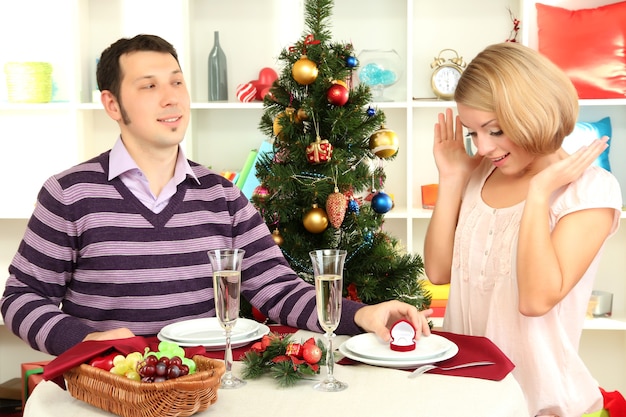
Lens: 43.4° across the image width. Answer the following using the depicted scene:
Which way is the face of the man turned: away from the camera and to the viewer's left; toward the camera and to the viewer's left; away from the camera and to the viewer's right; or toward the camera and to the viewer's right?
toward the camera and to the viewer's right

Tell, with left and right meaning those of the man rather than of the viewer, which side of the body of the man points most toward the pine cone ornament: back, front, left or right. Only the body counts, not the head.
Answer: left

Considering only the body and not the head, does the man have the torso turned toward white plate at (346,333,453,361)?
yes

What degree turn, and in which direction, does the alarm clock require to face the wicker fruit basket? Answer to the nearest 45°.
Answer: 0° — it already faces it

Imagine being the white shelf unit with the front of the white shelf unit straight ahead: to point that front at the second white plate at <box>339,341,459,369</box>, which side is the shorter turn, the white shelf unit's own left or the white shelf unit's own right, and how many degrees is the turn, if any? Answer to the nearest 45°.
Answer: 0° — it already faces it

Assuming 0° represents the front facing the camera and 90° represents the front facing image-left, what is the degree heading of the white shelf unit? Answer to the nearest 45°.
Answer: approximately 0°

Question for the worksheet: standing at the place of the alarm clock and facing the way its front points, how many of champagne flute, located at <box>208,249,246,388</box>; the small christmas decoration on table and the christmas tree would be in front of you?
3

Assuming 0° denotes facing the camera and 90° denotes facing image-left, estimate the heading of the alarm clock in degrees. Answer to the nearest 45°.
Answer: approximately 0°

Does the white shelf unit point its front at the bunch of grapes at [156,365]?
yes

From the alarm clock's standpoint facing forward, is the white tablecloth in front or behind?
in front

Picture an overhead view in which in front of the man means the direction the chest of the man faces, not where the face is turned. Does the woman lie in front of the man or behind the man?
in front

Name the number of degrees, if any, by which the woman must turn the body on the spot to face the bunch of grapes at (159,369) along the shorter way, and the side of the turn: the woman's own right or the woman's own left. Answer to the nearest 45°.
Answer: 0° — they already face it

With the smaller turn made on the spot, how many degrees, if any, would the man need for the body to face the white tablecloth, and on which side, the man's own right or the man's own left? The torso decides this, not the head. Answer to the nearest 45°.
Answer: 0° — they already face it

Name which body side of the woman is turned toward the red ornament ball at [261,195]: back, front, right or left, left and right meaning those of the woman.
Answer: right
